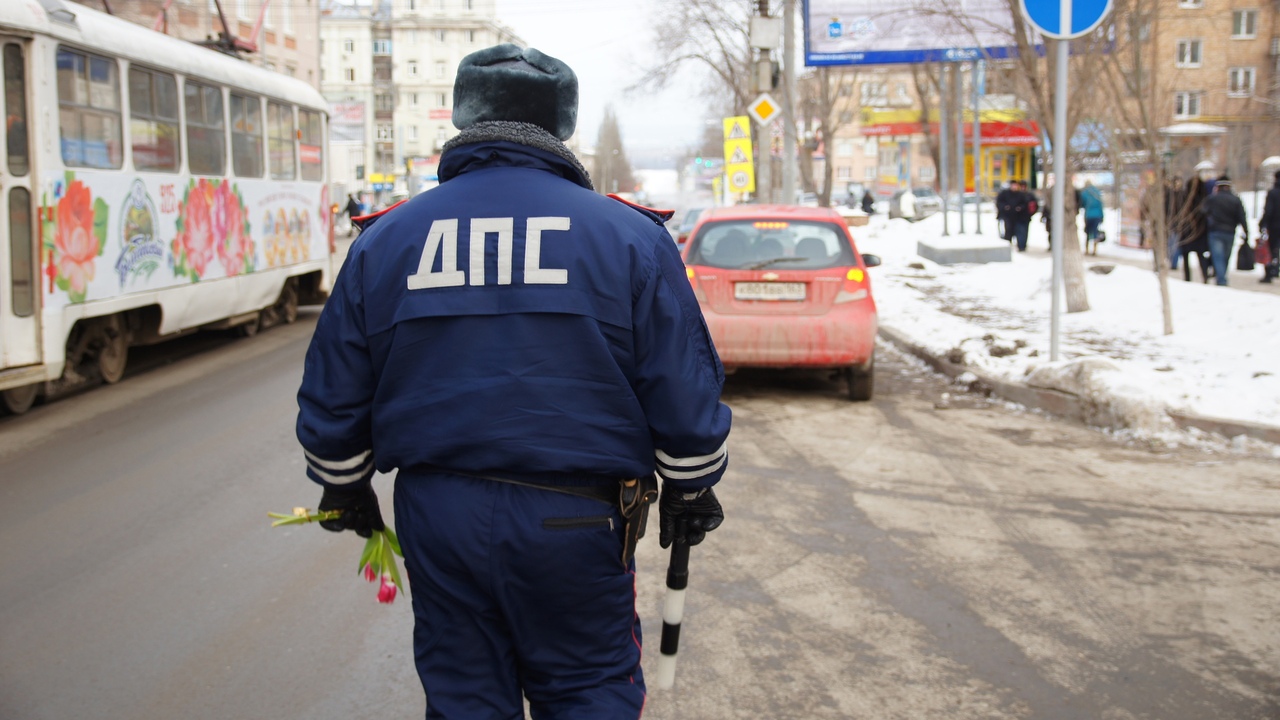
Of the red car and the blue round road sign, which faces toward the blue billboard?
the red car

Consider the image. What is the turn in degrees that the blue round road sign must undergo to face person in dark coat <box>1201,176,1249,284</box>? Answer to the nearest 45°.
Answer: approximately 180°

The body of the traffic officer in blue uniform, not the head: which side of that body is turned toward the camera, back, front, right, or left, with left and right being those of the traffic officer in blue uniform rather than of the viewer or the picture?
back

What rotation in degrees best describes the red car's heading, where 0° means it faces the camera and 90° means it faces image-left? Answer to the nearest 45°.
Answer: approximately 180°

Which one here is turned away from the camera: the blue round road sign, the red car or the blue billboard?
the red car

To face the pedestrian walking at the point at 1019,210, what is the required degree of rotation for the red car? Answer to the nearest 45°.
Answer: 0° — it already faces them

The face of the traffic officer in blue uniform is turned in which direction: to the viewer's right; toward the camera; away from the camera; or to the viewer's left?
away from the camera

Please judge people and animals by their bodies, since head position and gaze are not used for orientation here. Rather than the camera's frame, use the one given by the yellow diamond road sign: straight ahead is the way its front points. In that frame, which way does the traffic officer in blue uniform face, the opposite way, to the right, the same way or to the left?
the opposite way
